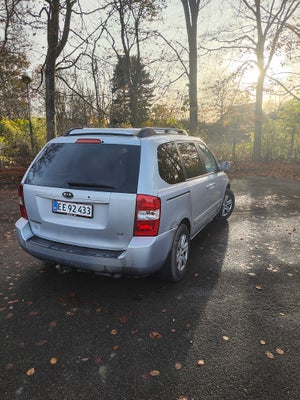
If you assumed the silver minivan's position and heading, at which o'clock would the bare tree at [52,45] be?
The bare tree is roughly at 10 o'clock from the silver minivan.

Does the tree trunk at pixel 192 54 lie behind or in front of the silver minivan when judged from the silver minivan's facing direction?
in front

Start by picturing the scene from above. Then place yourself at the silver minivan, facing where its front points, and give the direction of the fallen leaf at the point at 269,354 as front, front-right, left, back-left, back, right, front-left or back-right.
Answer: right

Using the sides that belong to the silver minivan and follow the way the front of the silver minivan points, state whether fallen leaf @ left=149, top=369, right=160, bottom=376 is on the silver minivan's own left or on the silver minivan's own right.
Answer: on the silver minivan's own right

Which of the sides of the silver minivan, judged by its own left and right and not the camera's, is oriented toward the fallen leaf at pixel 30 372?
back

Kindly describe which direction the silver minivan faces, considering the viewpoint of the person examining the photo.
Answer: facing away from the viewer and to the right of the viewer

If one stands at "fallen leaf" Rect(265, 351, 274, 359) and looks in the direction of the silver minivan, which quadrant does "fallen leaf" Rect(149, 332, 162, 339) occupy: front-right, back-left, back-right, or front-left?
front-left
